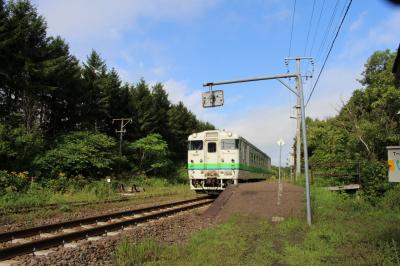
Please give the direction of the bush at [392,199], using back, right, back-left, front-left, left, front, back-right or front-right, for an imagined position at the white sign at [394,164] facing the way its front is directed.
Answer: front

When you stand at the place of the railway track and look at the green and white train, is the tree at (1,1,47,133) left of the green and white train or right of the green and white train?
left

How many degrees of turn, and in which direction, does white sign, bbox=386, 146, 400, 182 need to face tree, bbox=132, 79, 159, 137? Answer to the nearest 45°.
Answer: approximately 135° to its right

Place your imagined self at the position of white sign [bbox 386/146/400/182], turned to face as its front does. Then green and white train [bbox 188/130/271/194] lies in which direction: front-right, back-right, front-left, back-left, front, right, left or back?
back-right

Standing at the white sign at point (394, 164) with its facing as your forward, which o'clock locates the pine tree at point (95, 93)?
The pine tree is roughly at 4 o'clock from the white sign.

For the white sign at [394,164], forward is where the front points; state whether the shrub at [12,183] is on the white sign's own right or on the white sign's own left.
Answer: on the white sign's own right

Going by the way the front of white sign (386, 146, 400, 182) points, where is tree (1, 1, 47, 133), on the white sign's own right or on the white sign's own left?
on the white sign's own right

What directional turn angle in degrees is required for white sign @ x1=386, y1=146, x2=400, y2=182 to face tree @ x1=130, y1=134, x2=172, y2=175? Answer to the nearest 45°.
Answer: approximately 135° to its right

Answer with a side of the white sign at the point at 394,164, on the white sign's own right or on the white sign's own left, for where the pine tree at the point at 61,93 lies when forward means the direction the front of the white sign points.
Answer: on the white sign's own right

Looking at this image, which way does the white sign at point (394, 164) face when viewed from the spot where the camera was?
facing the viewer

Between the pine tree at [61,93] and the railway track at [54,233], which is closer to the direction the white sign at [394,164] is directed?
the railway track
